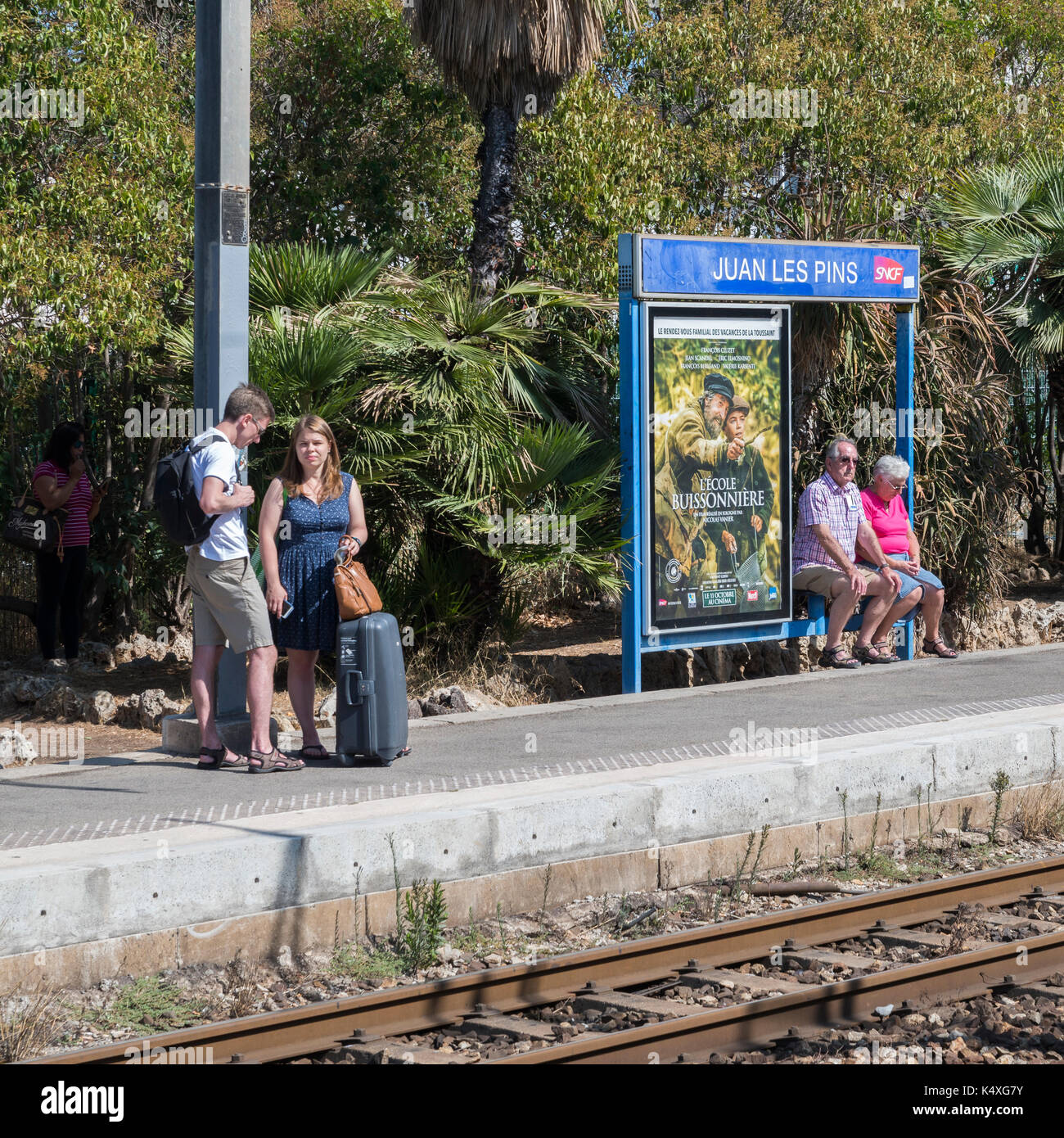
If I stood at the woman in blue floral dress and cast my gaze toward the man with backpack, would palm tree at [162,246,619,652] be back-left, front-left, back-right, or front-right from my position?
back-right

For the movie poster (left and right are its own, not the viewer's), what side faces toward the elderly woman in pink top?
left

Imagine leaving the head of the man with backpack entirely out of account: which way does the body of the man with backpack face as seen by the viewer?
to the viewer's right

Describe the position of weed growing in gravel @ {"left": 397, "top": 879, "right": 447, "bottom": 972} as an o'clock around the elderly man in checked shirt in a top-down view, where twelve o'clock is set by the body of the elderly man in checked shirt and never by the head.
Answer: The weed growing in gravel is roughly at 2 o'clock from the elderly man in checked shirt.

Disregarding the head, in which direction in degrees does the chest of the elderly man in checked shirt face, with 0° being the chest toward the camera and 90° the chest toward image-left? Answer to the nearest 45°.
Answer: approximately 315°

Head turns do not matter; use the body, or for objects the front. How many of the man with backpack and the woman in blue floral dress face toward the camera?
1
